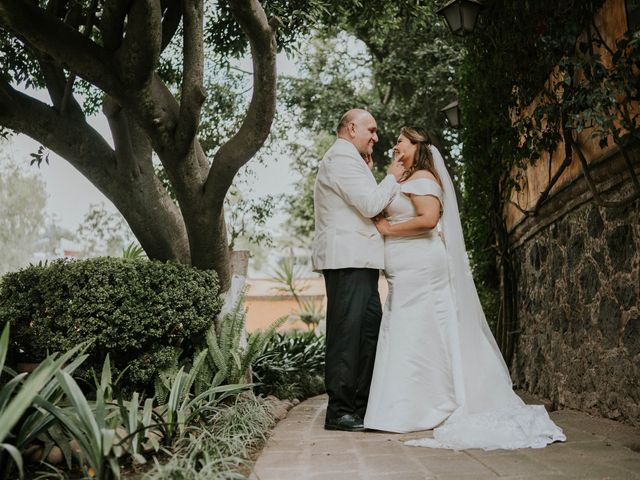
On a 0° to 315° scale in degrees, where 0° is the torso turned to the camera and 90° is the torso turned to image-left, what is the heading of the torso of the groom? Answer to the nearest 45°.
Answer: approximately 270°

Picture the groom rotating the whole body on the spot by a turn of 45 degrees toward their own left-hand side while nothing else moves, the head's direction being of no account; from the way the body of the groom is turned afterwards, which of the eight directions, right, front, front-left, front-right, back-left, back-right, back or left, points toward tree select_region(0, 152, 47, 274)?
left

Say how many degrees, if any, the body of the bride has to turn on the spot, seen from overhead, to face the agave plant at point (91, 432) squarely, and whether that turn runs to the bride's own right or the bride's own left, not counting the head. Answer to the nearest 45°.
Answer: approximately 45° to the bride's own left

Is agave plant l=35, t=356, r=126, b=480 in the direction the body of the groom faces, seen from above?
no

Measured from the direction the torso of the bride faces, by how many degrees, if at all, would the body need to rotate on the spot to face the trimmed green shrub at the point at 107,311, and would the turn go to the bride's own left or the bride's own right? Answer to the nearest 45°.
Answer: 0° — they already face it

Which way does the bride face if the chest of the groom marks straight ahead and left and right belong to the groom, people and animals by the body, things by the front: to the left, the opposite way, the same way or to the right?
the opposite way

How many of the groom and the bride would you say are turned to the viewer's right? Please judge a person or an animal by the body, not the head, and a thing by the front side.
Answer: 1

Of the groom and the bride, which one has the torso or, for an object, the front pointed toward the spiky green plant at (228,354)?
the bride

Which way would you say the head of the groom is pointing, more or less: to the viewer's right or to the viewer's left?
to the viewer's right

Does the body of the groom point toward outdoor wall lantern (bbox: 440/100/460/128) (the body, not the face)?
no

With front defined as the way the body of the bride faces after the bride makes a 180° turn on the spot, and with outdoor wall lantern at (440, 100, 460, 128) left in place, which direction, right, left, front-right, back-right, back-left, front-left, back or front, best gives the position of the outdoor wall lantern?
left

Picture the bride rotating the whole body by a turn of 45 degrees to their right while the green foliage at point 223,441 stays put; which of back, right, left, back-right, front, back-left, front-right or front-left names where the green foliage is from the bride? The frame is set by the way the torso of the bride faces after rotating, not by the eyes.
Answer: left

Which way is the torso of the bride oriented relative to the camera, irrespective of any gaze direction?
to the viewer's left

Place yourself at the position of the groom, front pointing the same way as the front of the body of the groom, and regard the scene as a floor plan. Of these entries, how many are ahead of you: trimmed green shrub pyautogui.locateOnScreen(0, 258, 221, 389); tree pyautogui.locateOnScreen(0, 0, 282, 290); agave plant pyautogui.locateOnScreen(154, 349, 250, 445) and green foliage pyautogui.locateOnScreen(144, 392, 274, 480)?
0

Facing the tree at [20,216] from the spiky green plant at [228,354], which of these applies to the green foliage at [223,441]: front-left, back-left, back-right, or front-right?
back-left

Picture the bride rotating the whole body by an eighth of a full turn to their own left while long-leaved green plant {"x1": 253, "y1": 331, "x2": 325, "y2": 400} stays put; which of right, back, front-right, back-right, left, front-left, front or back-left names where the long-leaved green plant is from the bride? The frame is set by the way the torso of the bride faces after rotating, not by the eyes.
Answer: right
